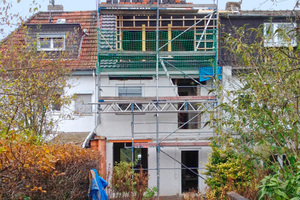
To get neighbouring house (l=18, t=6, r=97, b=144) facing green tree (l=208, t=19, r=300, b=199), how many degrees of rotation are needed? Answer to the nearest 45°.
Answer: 0° — it already faces it

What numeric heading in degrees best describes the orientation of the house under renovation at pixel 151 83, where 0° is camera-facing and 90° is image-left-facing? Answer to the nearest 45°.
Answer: approximately 0°

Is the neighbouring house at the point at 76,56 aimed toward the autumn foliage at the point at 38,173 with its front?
yes

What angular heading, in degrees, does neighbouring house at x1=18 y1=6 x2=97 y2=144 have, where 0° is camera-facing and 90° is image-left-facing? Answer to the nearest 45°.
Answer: approximately 0°
